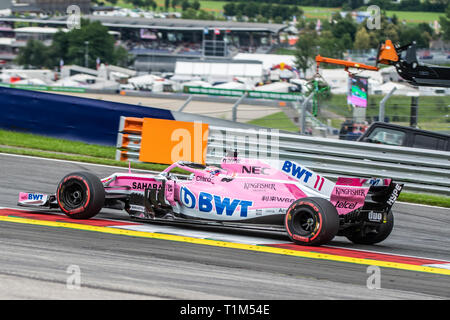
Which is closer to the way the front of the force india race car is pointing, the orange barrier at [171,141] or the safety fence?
the orange barrier

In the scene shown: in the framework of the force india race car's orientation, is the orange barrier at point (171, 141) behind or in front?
in front

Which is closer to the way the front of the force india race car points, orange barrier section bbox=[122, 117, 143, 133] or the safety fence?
the orange barrier section

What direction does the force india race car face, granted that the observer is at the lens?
facing away from the viewer and to the left of the viewer

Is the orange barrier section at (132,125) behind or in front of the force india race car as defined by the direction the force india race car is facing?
in front
